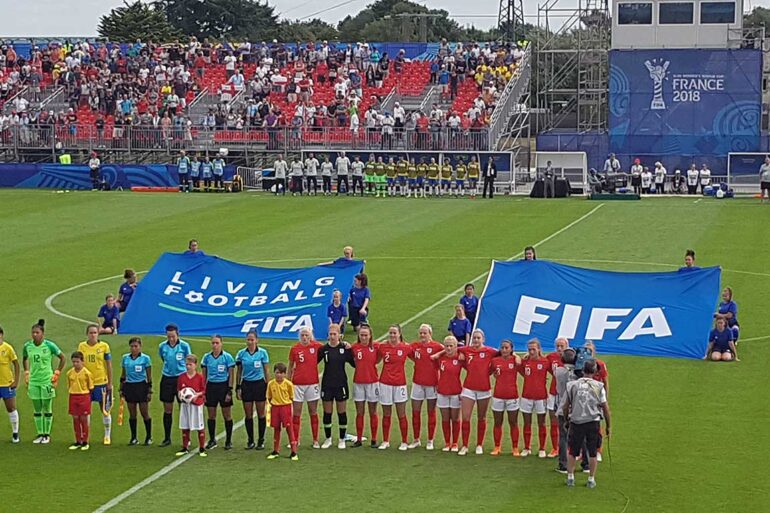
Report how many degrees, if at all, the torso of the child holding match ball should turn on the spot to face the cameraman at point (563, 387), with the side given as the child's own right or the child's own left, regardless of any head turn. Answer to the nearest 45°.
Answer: approximately 90° to the child's own left

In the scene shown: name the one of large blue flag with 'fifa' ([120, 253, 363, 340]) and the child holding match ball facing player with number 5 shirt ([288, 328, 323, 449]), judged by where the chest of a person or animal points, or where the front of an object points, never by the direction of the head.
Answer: the large blue flag with 'fifa'

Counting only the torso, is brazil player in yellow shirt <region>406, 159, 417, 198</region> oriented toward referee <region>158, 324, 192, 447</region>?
yes

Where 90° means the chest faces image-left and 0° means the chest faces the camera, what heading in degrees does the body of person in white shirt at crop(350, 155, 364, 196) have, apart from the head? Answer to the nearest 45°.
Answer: approximately 0°

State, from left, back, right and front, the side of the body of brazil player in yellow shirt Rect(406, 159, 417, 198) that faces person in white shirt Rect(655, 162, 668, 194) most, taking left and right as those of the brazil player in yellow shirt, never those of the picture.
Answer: left

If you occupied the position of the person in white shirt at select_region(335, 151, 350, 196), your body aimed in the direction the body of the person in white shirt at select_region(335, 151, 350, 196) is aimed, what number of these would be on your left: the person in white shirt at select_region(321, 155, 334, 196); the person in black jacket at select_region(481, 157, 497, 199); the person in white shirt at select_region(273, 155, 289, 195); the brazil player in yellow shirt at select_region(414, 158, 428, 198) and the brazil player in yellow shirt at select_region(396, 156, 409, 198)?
3

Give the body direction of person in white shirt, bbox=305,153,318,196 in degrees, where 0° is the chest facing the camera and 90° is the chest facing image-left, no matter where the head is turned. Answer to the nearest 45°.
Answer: approximately 0°

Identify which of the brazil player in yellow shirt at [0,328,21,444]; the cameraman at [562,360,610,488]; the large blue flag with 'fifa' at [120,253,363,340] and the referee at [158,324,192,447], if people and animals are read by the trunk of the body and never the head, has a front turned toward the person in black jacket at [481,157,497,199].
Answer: the cameraman

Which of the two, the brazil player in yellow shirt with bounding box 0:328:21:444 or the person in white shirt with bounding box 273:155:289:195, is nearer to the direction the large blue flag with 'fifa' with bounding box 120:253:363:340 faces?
the brazil player in yellow shirt

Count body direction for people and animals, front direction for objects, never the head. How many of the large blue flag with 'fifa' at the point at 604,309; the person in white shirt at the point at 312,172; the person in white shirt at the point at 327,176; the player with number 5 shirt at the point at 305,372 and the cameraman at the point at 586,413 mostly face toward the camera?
4
